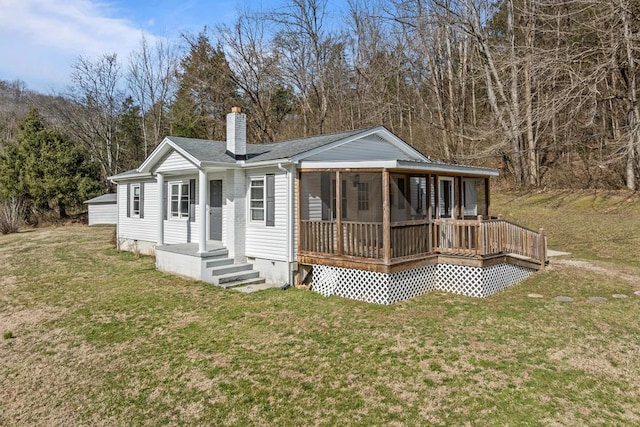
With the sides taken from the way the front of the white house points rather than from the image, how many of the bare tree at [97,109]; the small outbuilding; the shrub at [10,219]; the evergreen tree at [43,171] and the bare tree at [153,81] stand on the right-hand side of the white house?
5

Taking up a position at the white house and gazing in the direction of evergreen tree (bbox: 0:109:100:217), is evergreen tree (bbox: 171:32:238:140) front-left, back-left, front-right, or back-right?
front-right

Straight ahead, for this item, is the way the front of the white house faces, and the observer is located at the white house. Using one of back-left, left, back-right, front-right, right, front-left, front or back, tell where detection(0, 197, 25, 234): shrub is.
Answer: right

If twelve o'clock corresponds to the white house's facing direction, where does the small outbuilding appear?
The small outbuilding is roughly at 3 o'clock from the white house.

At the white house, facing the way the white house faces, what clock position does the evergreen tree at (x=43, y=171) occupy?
The evergreen tree is roughly at 3 o'clock from the white house.

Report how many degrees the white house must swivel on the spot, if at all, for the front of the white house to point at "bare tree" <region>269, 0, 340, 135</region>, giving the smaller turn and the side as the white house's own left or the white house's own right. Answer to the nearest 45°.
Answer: approximately 135° to the white house's own right

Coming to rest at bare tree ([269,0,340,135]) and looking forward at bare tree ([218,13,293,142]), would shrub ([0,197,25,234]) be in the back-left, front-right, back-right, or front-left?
front-left

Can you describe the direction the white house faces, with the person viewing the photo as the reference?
facing the viewer and to the left of the viewer

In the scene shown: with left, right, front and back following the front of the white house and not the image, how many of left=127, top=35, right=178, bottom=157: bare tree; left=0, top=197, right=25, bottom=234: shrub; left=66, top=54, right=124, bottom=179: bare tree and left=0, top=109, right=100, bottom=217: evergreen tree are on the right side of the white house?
4

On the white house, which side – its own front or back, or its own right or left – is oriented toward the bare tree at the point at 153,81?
right

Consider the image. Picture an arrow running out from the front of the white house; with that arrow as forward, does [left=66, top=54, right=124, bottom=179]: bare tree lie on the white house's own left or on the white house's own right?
on the white house's own right

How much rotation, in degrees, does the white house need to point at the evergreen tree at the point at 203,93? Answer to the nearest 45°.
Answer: approximately 90° to its right
